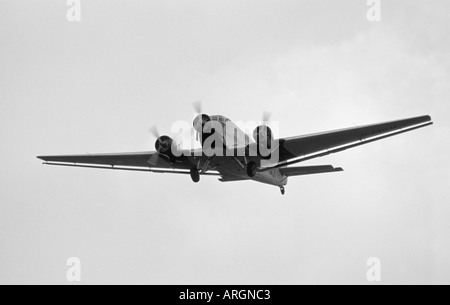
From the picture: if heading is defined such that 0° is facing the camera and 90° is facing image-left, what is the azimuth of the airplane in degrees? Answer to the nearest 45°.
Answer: approximately 45°
